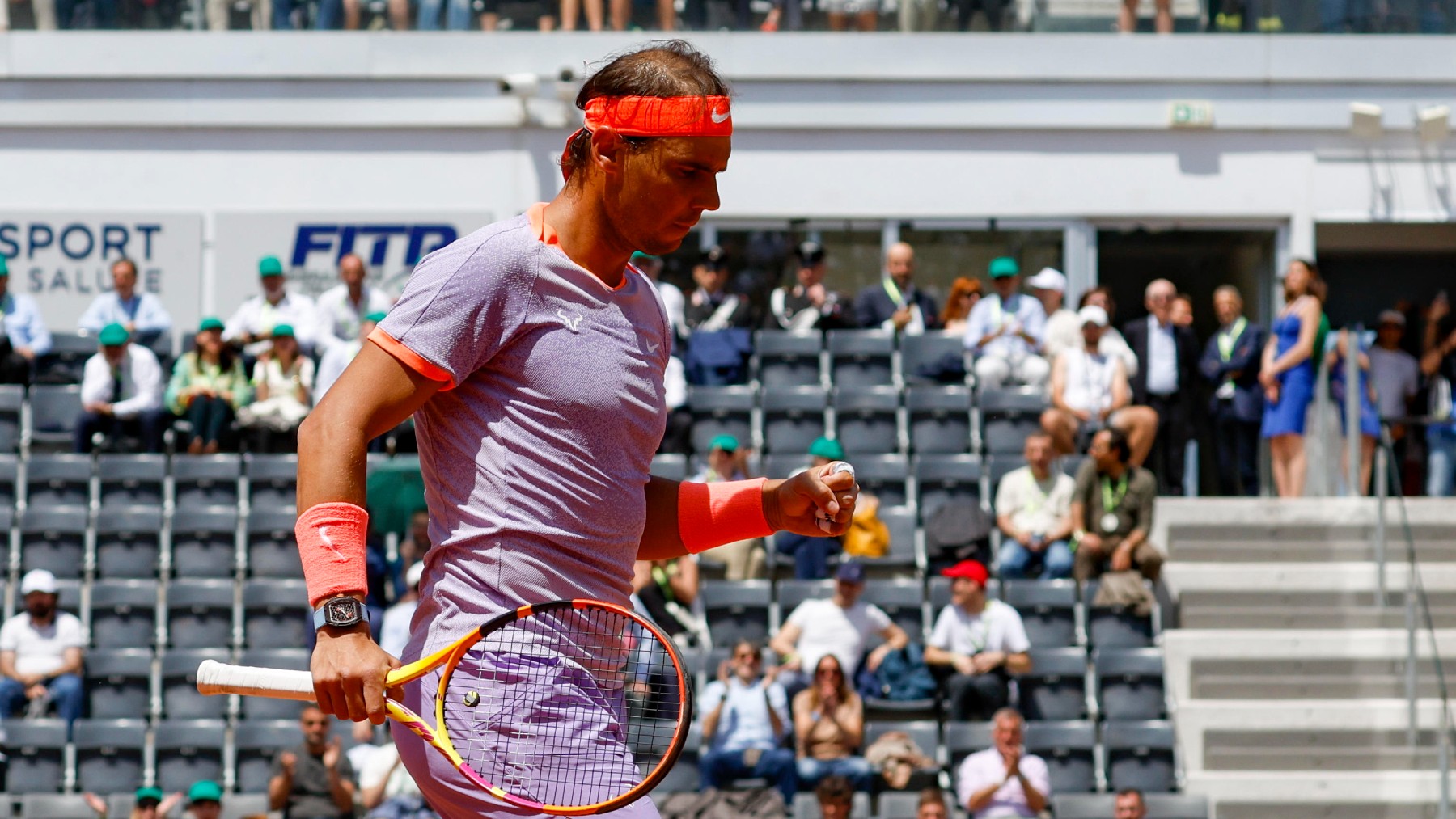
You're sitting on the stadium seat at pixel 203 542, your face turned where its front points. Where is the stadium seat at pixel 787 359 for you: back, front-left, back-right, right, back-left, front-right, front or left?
left

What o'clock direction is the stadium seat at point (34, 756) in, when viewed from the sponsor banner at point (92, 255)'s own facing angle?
The stadium seat is roughly at 12 o'clock from the sponsor banner.

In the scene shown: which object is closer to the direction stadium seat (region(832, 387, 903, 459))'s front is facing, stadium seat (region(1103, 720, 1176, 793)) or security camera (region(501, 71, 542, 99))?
the stadium seat

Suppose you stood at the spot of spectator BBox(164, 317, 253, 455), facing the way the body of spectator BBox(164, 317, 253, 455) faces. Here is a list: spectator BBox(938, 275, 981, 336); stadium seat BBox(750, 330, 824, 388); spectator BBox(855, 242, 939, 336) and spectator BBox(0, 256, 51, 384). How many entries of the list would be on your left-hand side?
3

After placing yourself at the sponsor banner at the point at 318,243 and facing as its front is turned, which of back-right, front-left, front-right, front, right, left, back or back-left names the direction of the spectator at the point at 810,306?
front-left

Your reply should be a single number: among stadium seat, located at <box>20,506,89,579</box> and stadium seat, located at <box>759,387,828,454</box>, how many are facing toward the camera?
2

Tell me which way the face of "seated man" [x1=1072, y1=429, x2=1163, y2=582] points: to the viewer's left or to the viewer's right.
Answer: to the viewer's left

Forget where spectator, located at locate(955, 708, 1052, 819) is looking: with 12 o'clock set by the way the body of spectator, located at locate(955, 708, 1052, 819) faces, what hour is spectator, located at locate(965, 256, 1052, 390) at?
spectator, located at locate(965, 256, 1052, 390) is roughly at 6 o'clock from spectator, located at locate(955, 708, 1052, 819).

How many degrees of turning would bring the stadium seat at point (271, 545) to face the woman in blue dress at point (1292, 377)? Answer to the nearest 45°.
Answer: approximately 90° to its left

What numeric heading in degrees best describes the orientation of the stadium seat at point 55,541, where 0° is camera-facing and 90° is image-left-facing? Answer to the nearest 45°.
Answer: approximately 0°
